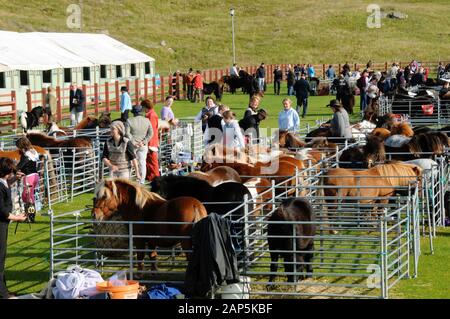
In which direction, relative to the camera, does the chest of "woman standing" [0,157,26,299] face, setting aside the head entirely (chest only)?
to the viewer's right

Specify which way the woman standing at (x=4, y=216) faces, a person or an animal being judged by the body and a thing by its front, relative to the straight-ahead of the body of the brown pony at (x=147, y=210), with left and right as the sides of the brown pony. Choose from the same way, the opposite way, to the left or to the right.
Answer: the opposite way

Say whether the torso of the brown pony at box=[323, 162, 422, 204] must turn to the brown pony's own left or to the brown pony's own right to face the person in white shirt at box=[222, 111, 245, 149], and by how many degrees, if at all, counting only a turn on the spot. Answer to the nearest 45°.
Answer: approximately 135° to the brown pony's own left

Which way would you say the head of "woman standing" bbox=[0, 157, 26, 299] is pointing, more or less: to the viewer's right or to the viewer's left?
to the viewer's right

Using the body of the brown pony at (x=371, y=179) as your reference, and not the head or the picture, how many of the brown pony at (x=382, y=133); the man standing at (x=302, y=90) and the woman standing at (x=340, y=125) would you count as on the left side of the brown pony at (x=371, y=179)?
3

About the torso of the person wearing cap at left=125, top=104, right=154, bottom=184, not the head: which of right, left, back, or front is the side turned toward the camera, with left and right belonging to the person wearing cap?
back

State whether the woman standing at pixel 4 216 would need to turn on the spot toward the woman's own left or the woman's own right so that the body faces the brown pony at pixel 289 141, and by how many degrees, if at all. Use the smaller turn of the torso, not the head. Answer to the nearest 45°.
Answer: approximately 45° to the woman's own left

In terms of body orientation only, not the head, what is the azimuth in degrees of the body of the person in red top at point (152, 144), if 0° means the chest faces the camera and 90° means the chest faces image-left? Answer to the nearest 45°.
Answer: approximately 90°
